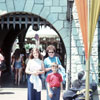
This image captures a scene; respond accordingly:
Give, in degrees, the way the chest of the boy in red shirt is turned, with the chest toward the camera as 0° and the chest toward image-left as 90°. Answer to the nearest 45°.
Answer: approximately 0°

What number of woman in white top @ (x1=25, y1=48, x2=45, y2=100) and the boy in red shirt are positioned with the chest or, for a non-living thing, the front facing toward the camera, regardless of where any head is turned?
2

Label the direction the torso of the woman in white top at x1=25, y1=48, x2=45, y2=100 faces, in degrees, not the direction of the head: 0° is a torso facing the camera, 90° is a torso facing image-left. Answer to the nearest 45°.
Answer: approximately 0°

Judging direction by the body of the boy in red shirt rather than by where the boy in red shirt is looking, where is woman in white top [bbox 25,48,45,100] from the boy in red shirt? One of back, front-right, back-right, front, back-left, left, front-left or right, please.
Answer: back-right

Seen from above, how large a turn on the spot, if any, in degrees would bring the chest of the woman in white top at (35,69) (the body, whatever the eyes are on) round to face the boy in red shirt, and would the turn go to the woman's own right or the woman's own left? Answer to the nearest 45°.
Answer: approximately 45° to the woman's own left
